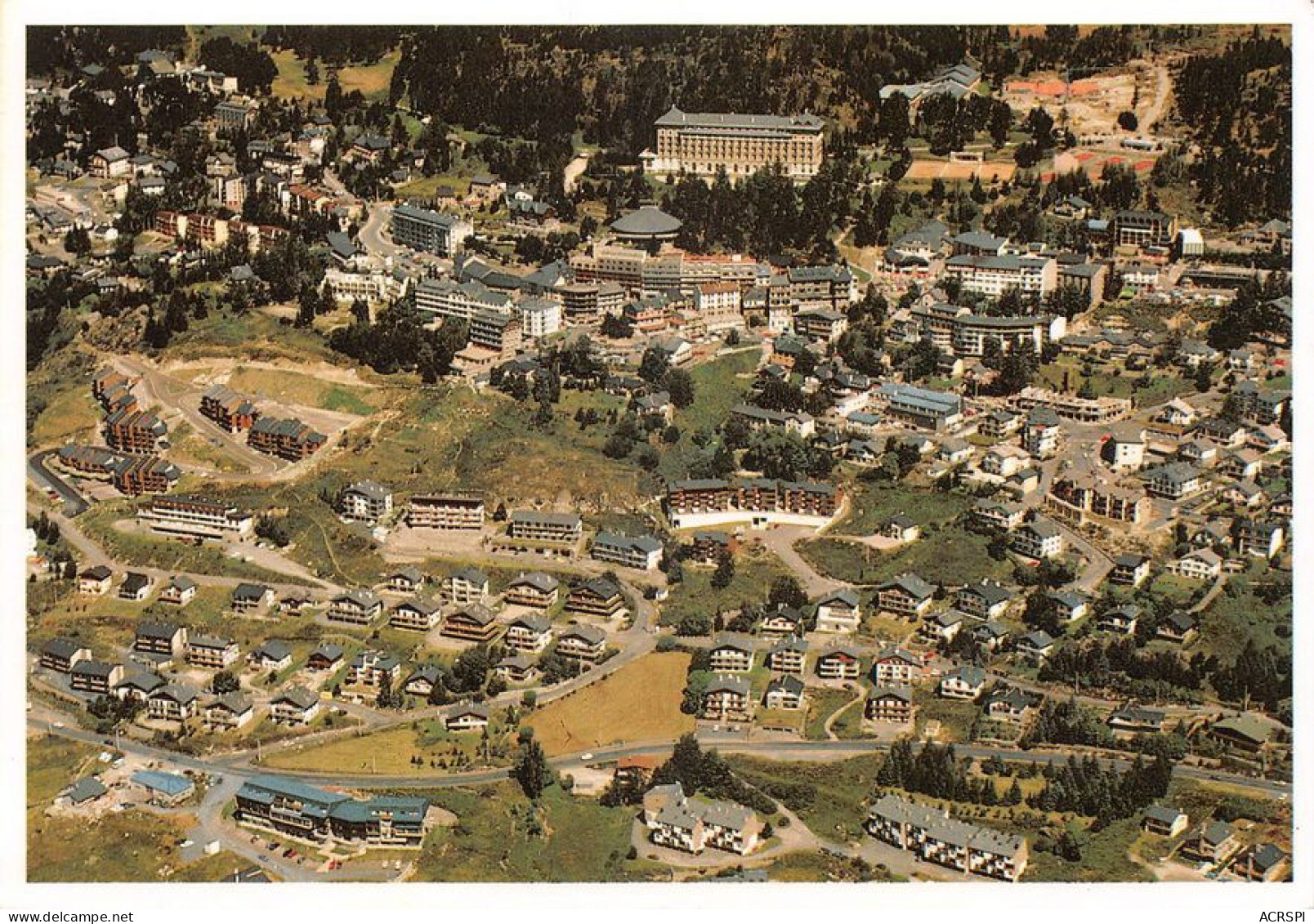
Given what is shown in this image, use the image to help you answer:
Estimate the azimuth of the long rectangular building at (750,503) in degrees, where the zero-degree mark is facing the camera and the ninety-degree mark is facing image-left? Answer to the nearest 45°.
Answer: approximately 0°

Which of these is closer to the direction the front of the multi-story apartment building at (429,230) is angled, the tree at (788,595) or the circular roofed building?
the tree

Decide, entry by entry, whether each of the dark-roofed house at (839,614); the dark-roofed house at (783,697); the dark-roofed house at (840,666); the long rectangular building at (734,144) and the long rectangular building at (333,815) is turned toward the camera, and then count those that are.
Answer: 5

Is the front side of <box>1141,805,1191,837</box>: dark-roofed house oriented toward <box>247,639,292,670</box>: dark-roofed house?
no

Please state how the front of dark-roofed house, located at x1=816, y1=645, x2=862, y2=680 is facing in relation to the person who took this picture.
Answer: facing the viewer

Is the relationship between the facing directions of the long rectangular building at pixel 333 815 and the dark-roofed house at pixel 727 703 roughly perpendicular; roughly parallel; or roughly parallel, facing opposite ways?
roughly parallel

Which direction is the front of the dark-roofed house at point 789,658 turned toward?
toward the camera

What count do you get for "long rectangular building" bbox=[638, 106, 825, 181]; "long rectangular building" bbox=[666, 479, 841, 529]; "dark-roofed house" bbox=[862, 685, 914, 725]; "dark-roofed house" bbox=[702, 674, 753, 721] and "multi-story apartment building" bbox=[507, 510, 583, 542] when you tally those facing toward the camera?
5

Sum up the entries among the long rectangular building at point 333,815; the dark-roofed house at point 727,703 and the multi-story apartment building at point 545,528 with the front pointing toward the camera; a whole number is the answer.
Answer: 3

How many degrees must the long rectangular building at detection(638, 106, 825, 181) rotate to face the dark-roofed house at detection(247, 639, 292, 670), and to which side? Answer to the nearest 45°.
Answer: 0° — it already faces it

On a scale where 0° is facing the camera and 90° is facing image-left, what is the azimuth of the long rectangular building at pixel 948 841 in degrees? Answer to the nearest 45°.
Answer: approximately 45°

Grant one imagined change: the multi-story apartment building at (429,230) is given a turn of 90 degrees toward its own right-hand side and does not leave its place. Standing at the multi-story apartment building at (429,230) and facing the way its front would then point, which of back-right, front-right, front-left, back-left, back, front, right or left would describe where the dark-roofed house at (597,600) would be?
back-left

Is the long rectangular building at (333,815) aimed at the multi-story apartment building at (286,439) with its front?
no

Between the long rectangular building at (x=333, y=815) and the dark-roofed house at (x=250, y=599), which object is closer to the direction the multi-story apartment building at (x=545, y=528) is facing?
the long rectangular building

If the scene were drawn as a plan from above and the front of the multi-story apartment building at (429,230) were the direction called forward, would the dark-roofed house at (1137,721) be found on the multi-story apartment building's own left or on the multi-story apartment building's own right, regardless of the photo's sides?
on the multi-story apartment building's own left

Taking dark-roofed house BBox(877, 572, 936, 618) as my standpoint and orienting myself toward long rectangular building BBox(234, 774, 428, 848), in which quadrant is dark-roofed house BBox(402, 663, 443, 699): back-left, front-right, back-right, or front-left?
front-right

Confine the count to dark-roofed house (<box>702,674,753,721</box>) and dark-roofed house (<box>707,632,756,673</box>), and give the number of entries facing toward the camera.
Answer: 2

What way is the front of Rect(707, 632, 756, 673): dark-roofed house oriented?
toward the camera

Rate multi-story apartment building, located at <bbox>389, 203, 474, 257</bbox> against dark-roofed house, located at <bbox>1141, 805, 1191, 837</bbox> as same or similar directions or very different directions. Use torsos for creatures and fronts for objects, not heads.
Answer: same or similar directions

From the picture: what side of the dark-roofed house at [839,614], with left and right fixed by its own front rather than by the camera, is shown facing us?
front
